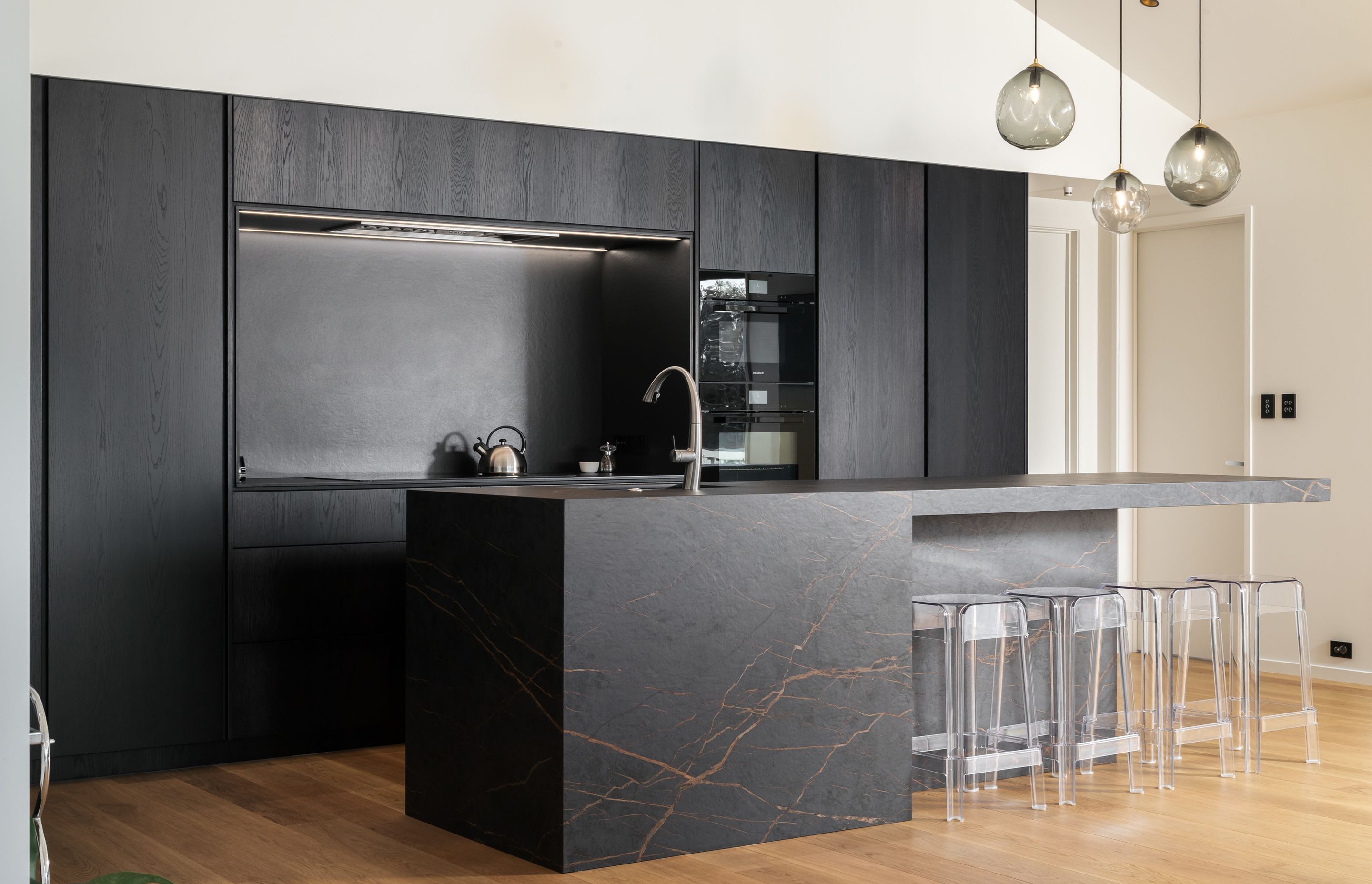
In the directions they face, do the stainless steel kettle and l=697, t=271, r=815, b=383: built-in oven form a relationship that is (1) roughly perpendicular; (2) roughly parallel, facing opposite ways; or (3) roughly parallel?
roughly perpendicular

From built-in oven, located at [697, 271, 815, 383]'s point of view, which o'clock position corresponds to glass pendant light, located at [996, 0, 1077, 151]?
The glass pendant light is roughly at 11 o'clock from the built-in oven.

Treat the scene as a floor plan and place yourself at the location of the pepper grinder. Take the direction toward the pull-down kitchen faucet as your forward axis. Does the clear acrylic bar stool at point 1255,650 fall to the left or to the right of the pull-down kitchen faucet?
left

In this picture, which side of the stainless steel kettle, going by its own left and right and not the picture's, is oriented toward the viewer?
left

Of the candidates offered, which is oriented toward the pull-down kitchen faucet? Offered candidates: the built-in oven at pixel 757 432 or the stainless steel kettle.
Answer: the built-in oven

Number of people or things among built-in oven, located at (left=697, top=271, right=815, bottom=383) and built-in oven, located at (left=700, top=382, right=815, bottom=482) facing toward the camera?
2

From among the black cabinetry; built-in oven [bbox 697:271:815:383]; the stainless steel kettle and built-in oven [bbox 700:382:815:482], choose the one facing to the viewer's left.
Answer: the stainless steel kettle

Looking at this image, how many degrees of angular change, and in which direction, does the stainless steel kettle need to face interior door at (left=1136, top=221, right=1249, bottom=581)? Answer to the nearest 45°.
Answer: approximately 180°

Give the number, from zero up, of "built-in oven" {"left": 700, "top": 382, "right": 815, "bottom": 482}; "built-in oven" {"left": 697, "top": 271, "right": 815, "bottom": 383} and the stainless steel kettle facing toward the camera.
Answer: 2

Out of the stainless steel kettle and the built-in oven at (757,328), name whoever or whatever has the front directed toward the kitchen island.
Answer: the built-in oven
